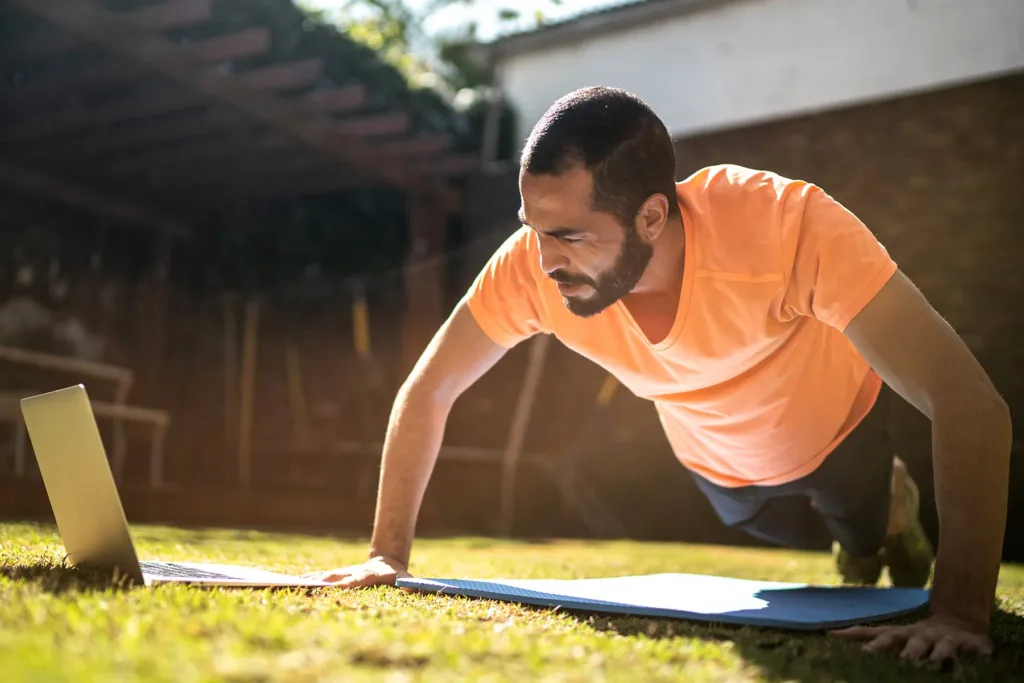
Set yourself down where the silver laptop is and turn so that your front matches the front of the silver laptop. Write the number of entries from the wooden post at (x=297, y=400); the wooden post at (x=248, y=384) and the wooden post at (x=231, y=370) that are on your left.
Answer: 3

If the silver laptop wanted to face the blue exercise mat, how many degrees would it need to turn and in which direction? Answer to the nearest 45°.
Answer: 0° — it already faces it

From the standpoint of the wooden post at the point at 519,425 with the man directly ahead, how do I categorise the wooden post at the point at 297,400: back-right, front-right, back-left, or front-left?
back-right

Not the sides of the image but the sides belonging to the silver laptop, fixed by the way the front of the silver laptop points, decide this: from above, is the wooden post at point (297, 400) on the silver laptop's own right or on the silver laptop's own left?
on the silver laptop's own left

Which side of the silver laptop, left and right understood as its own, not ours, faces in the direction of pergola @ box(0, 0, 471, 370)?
left

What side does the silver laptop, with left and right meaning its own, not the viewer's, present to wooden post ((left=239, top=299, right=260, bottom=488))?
left

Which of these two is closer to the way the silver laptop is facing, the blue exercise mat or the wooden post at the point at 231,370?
the blue exercise mat

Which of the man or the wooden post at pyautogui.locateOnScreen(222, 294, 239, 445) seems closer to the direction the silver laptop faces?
the man

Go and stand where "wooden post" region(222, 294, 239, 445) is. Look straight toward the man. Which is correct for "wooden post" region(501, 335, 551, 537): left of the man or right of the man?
left

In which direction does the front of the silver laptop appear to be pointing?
to the viewer's right

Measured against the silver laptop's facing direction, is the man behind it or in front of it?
in front
